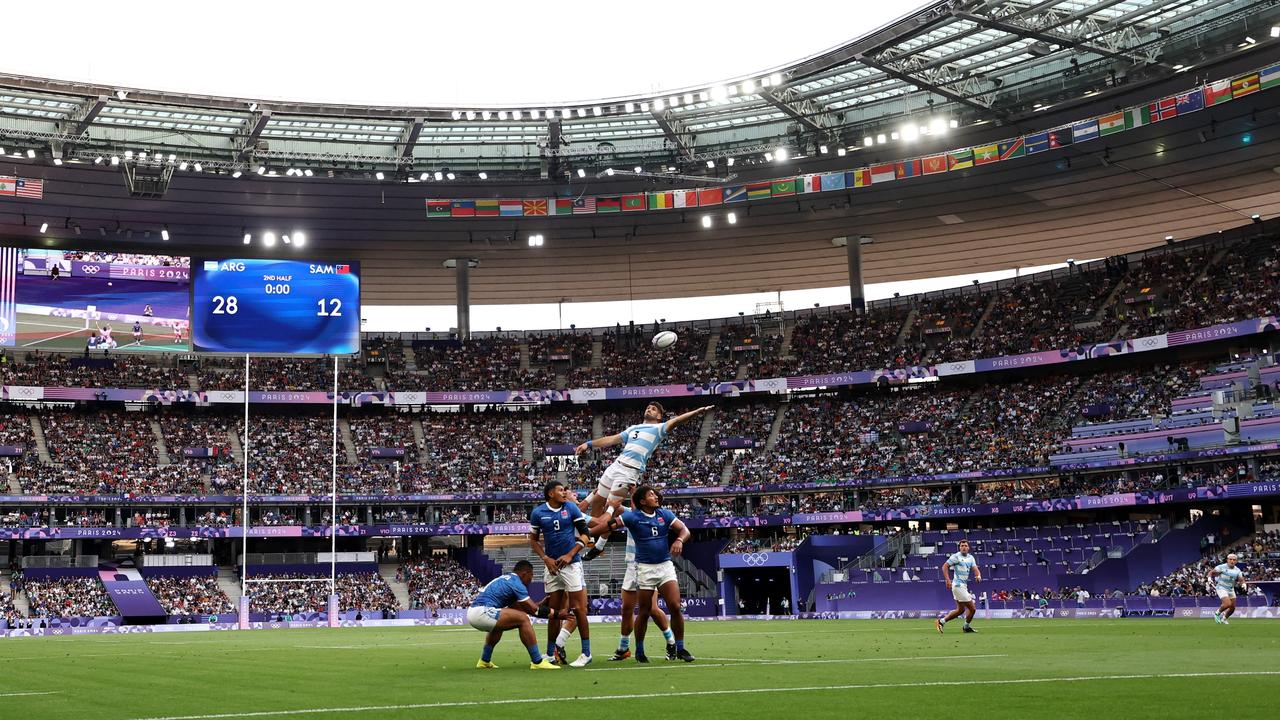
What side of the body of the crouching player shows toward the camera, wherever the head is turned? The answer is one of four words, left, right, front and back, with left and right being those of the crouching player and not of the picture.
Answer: right

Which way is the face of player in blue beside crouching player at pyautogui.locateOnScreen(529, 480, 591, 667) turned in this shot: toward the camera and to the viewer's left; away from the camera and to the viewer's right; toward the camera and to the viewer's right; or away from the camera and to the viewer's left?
toward the camera and to the viewer's right

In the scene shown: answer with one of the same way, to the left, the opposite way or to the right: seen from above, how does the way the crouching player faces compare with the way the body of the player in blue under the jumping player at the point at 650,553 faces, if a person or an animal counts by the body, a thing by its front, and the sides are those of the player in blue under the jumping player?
to the left

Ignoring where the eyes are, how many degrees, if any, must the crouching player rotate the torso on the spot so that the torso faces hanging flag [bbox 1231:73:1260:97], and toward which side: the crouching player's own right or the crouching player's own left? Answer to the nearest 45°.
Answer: approximately 45° to the crouching player's own left

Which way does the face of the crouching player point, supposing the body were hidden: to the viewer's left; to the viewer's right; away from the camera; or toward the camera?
to the viewer's right
